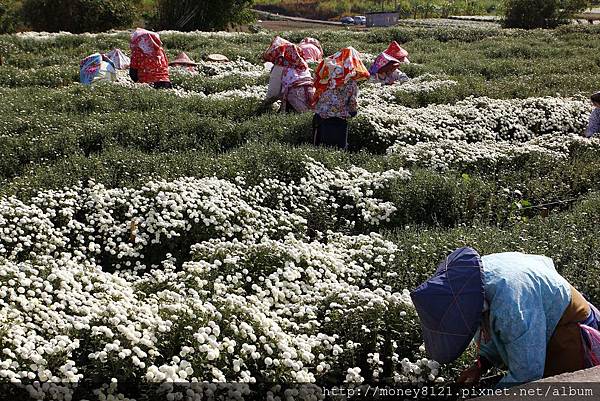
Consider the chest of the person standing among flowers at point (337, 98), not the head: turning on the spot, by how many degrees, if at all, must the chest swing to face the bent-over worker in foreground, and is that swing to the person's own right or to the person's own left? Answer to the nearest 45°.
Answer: approximately 135° to the person's own right

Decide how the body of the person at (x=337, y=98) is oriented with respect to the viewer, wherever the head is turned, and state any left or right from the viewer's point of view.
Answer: facing away from the viewer and to the right of the viewer

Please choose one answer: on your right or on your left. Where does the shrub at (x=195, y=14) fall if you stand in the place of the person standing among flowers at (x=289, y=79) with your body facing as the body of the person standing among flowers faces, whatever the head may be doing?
on your right

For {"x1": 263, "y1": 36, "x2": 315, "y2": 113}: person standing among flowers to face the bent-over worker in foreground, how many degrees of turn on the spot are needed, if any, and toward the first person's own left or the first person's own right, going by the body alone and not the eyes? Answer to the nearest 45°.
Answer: approximately 90° to the first person's own left

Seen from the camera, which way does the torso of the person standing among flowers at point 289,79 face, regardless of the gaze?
to the viewer's left

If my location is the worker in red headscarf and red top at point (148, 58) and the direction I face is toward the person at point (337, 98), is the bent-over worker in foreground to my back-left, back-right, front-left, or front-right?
front-right

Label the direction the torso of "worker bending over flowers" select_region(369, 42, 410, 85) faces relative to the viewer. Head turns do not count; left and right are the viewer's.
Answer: facing to the right of the viewer

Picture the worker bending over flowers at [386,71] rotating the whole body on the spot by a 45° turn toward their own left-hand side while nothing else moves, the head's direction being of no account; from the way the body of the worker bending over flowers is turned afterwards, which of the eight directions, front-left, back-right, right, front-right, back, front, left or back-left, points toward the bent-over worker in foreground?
back-right

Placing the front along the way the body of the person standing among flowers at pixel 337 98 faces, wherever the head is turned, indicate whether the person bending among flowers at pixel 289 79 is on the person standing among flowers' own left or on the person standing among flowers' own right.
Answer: on the person standing among flowers' own left

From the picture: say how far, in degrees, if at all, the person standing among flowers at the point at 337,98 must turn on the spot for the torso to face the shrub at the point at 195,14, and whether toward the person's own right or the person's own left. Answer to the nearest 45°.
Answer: approximately 45° to the person's own left

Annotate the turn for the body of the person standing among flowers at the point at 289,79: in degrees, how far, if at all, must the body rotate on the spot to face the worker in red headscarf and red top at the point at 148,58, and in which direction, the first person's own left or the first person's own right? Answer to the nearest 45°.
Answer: approximately 45° to the first person's own right
